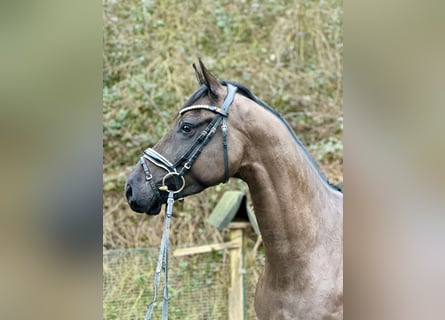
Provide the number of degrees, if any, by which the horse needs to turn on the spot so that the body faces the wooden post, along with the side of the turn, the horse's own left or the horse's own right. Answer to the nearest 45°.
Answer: approximately 90° to the horse's own right

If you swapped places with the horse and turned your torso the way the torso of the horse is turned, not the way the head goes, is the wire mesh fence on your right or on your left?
on your right

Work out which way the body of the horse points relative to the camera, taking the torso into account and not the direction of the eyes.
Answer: to the viewer's left
